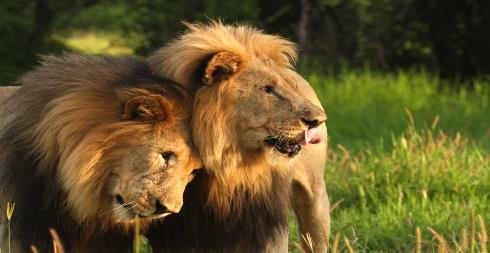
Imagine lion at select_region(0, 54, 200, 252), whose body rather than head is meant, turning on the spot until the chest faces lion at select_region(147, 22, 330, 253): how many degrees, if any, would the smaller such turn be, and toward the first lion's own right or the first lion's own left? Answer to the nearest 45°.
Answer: approximately 45° to the first lion's own left

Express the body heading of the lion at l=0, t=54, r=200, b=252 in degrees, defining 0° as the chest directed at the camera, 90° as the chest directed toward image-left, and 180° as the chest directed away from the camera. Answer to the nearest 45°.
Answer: approximately 315°
